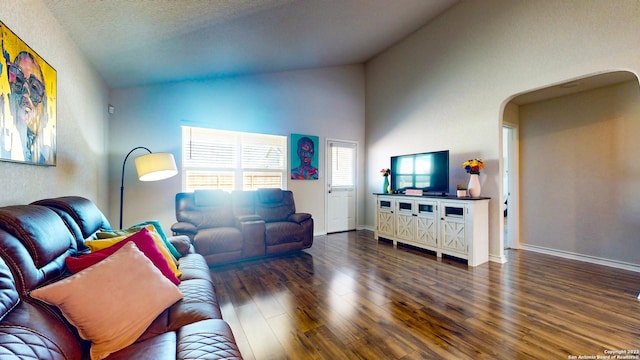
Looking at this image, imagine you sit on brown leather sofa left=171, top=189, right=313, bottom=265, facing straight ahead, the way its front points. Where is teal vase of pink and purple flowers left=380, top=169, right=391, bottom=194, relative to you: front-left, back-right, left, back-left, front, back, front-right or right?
front-left

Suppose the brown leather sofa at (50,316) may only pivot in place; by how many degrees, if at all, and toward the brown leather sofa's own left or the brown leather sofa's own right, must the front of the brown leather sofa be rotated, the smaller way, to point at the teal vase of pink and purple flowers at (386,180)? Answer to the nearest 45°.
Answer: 0° — it already faces it

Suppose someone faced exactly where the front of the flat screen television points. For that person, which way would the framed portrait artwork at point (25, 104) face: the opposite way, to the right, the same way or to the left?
the opposite way

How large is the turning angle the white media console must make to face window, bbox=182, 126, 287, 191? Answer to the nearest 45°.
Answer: approximately 45° to its right

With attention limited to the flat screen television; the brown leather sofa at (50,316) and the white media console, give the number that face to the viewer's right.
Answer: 1

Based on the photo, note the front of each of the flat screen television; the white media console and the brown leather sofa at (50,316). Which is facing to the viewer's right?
the brown leather sofa

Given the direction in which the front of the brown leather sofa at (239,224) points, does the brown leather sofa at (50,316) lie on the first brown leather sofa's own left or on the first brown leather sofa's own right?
on the first brown leather sofa's own right

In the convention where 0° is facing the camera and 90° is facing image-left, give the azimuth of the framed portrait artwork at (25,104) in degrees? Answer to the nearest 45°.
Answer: approximately 315°

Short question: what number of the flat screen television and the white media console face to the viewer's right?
0

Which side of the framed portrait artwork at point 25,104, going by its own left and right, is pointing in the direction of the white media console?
front

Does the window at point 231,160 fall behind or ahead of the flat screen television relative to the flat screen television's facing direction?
ahead

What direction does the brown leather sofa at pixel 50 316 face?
to the viewer's right
